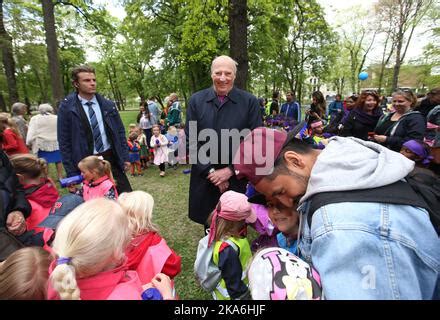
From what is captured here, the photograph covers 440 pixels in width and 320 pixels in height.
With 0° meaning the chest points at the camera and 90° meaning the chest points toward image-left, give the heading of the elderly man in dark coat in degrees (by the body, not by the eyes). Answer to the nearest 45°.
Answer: approximately 0°

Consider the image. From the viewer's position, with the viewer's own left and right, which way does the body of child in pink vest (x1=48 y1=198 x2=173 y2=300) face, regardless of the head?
facing away from the viewer and to the right of the viewer

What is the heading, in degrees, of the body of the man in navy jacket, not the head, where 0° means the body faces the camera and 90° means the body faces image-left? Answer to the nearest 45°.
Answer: approximately 315°

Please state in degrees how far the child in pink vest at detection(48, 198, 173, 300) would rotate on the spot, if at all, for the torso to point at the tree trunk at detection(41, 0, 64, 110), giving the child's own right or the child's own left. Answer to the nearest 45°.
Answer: approximately 45° to the child's own left

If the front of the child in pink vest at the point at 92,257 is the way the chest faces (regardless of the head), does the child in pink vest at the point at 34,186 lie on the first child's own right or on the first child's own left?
on the first child's own left

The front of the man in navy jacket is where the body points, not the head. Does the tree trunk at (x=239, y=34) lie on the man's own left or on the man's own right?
on the man's own left

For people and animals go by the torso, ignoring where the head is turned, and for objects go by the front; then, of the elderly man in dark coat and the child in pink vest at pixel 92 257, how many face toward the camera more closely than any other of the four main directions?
1

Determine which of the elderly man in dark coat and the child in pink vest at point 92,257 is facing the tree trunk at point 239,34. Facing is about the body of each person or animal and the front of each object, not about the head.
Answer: the child in pink vest

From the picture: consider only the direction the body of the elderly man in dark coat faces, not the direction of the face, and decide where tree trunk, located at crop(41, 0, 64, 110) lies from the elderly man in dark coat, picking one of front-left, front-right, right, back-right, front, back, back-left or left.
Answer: back-right

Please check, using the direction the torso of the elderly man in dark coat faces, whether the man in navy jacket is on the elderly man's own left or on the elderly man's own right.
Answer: on the elderly man's own right

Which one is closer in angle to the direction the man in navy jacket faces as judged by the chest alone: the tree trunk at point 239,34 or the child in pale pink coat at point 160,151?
the tree trunk

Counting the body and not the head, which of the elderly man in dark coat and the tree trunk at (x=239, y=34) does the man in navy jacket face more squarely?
the elderly man in dark coat

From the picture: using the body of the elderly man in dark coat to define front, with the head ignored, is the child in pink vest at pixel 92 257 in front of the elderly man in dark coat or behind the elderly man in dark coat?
in front

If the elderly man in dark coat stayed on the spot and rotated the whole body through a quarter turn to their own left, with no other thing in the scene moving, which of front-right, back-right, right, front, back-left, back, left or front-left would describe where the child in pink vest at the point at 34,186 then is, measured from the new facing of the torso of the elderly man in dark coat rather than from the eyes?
back

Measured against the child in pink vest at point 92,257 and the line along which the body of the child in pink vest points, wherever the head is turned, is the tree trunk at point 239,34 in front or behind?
in front

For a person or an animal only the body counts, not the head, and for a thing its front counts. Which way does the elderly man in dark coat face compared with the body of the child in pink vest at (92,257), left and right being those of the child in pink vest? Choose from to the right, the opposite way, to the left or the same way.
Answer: the opposite way

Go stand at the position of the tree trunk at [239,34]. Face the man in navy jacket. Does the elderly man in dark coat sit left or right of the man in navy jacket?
left
